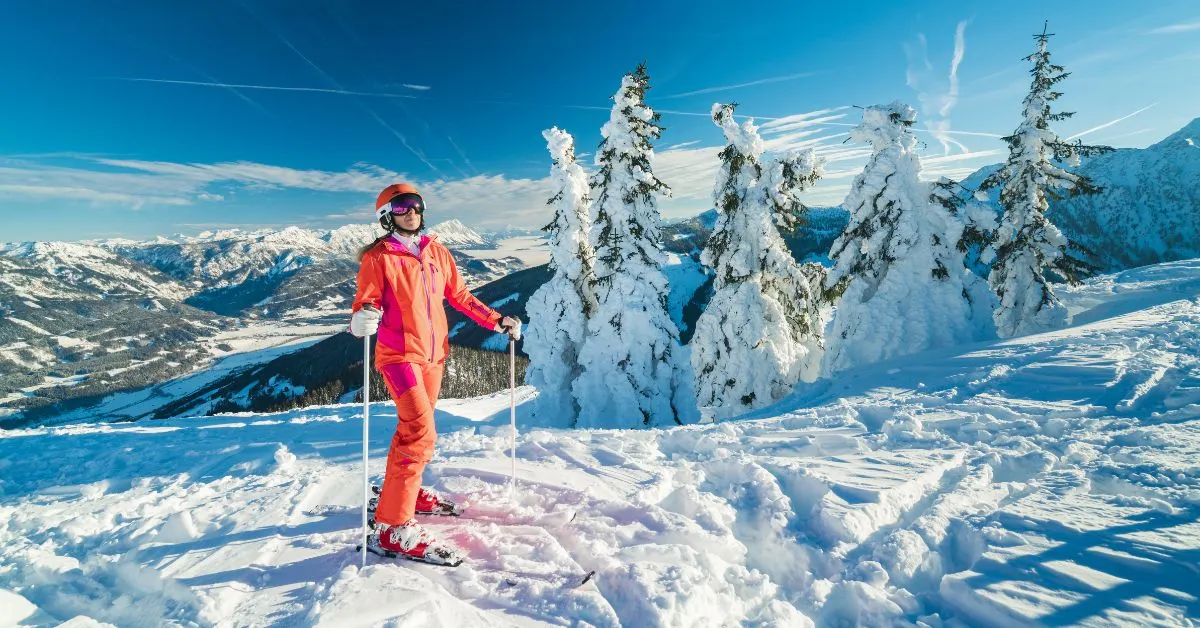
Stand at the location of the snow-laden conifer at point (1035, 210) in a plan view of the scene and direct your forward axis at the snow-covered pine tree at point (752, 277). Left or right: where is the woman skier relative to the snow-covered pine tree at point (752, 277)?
left

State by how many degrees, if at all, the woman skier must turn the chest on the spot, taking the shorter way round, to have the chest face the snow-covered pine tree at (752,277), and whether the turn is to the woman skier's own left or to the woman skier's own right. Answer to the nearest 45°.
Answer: approximately 90° to the woman skier's own left

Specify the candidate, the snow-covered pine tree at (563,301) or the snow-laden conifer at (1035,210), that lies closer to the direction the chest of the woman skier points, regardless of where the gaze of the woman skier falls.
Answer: the snow-laden conifer

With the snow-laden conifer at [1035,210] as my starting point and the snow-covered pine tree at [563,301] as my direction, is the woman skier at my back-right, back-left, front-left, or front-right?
front-left

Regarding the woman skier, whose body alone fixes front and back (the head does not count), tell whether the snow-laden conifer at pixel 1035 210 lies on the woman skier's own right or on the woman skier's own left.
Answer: on the woman skier's own left

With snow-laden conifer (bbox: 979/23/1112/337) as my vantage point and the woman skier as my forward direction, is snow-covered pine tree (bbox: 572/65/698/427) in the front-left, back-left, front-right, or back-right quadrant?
front-right

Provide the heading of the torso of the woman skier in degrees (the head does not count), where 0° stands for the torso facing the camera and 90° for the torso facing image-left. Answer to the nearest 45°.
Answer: approximately 315°

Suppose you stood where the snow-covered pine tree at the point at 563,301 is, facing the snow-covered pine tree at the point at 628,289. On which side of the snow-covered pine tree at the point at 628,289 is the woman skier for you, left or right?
right

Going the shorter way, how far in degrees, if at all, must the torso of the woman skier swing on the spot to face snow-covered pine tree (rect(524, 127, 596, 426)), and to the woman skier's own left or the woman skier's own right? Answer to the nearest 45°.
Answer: approximately 135° to the woman skier's own left

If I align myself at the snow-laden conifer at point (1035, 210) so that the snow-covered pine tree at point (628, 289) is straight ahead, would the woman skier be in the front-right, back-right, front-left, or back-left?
front-left
